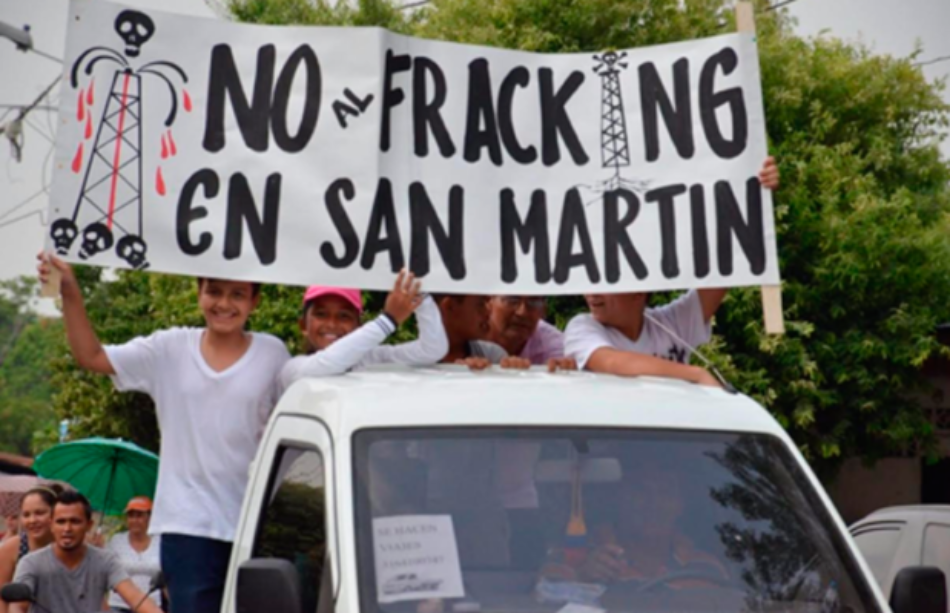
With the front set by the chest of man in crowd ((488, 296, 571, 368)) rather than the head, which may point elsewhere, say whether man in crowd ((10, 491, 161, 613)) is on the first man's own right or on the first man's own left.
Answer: on the first man's own right
